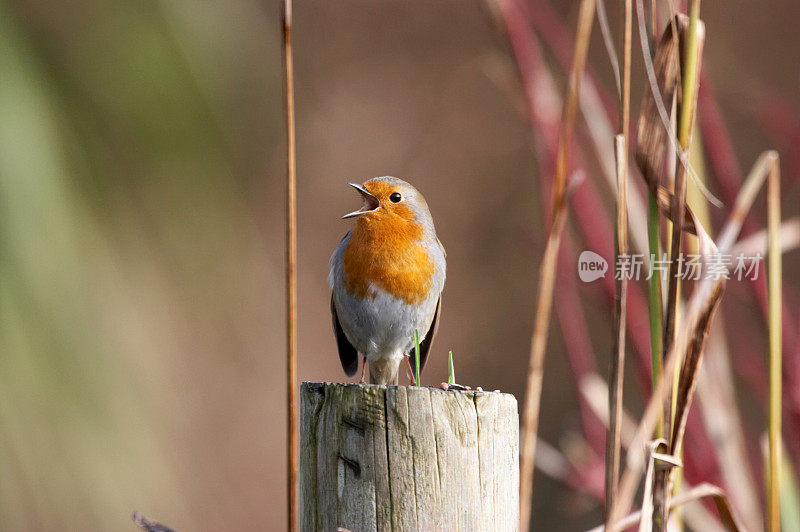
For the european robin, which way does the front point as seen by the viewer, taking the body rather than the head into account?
toward the camera

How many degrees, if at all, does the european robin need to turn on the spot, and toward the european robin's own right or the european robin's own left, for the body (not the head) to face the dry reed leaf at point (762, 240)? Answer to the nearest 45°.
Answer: approximately 45° to the european robin's own left
